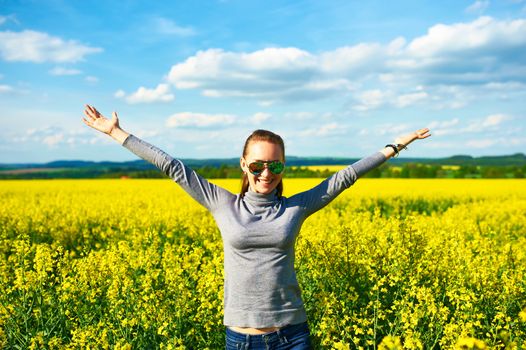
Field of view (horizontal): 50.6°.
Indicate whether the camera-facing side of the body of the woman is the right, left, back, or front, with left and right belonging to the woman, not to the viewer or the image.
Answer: front
